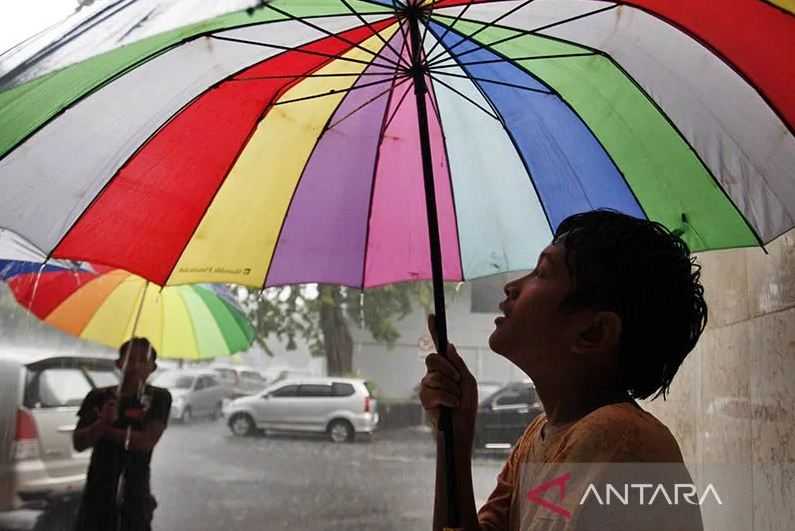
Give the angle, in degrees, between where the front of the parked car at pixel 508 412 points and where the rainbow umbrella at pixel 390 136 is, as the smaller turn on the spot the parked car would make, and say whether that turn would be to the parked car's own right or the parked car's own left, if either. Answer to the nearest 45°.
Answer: approximately 90° to the parked car's own left

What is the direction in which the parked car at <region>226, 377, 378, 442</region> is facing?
to the viewer's left

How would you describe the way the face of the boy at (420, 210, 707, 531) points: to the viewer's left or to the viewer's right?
to the viewer's left

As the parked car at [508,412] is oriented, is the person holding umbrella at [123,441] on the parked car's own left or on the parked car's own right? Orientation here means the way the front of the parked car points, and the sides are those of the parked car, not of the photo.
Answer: on the parked car's own left

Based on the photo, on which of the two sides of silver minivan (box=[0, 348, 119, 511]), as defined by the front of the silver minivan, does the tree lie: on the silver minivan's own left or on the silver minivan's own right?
on the silver minivan's own right

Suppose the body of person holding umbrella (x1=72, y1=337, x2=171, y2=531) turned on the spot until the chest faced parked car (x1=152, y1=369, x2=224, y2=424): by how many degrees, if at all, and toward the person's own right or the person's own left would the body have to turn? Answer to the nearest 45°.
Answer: approximately 180°

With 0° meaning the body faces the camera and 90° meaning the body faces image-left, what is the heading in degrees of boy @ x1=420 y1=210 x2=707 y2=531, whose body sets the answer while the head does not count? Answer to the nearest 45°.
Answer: approximately 90°

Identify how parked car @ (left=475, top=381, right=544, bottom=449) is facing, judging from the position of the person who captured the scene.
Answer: facing to the left of the viewer

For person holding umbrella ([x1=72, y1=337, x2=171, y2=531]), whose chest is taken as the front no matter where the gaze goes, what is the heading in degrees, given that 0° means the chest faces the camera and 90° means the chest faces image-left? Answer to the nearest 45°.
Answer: approximately 0°

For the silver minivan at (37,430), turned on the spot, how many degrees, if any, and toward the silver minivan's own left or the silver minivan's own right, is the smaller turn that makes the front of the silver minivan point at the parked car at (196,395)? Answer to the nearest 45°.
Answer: approximately 45° to the silver minivan's own right
